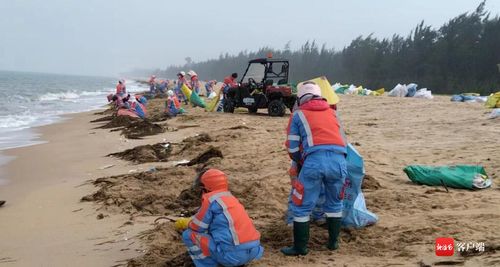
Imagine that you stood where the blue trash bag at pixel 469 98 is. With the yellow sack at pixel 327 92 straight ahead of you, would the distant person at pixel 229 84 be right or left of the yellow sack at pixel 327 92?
right

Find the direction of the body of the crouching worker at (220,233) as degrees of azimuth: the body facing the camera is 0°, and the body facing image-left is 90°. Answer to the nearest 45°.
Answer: approximately 135°

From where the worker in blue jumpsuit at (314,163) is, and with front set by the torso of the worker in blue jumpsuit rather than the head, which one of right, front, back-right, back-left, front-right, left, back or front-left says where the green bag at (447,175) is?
right

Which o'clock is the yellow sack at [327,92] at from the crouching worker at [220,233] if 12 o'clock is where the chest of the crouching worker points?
The yellow sack is roughly at 3 o'clock from the crouching worker.

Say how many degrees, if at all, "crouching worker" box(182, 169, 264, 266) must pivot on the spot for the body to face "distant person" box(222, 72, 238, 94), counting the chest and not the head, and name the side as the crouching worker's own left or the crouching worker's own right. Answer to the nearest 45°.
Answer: approximately 45° to the crouching worker's own right

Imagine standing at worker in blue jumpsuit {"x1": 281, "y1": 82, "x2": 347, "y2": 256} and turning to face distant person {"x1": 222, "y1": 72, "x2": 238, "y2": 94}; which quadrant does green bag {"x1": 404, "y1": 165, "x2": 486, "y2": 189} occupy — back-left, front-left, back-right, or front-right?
front-right

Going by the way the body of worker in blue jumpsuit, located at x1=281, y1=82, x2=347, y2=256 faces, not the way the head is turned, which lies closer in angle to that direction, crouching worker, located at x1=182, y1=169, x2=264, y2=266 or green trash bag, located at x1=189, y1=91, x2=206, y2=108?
the green trash bag

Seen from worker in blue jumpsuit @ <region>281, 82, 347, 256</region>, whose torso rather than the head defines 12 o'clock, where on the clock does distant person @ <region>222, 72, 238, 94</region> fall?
The distant person is roughly at 1 o'clock from the worker in blue jumpsuit.

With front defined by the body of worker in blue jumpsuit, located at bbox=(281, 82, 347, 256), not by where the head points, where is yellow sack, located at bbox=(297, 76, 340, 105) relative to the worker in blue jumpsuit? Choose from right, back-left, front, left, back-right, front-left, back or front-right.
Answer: front-right

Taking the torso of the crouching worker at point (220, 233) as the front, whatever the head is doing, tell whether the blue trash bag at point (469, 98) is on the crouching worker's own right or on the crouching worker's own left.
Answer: on the crouching worker's own right

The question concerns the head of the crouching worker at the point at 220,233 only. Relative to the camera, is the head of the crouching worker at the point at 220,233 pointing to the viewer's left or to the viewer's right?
to the viewer's left

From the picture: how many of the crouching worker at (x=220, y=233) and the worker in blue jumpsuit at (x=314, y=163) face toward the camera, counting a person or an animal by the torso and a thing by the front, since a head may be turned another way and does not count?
0

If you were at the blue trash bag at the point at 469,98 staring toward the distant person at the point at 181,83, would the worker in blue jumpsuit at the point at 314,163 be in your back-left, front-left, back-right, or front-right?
front-left

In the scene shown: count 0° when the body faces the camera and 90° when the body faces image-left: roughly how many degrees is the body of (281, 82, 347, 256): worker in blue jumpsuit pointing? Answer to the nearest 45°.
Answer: approximately 135°

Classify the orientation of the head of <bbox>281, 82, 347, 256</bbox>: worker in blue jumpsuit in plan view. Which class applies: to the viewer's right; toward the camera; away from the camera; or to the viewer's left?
away from the camera

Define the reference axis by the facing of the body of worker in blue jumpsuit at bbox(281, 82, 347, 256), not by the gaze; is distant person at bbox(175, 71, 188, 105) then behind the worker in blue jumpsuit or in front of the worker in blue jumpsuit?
in front

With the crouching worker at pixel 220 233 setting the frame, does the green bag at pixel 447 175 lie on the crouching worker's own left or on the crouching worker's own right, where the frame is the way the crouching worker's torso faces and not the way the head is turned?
on the crouching worker's own right
